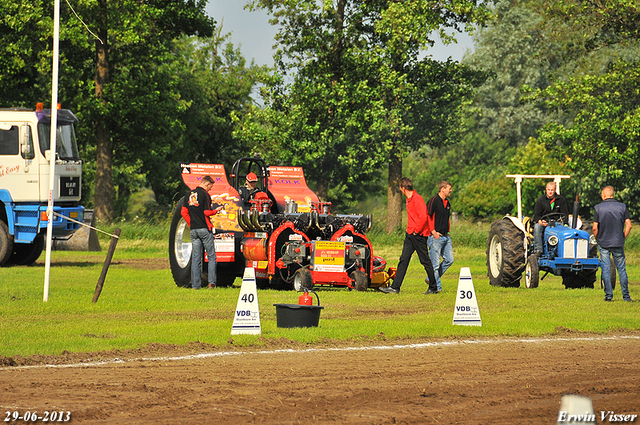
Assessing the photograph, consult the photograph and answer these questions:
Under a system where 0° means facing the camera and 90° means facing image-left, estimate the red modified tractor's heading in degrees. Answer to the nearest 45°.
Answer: approximately 315°

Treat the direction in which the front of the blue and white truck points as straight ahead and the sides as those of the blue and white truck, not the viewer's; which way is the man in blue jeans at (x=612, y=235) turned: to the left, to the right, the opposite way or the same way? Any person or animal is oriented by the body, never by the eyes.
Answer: to the left

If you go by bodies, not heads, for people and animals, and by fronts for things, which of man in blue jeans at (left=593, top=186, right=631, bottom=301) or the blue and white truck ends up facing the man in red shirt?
the blue and white truck

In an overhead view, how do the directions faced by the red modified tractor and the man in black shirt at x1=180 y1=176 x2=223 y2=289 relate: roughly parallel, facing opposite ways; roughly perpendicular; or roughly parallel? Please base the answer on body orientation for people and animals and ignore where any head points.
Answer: roughly perpendicular

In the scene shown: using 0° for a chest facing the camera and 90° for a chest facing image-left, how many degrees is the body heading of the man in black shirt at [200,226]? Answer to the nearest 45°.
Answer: approximately 225°

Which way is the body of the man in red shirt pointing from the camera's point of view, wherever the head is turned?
to the viewer's left

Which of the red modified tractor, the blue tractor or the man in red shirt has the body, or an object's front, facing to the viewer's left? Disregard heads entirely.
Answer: the man in red shirt

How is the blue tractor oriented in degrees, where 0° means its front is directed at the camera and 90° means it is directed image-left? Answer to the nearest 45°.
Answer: approximately 315°

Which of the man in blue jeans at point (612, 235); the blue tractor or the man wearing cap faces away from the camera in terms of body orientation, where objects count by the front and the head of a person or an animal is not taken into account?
the man in blue jeans

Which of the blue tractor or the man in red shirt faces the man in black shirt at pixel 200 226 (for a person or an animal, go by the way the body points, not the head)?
the man in red shirt
